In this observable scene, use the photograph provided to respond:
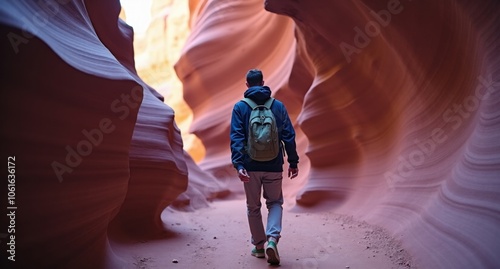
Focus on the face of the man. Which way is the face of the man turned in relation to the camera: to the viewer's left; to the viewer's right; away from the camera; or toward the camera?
away from the camera

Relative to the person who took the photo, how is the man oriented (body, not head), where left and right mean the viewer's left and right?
facing away from the viewer
